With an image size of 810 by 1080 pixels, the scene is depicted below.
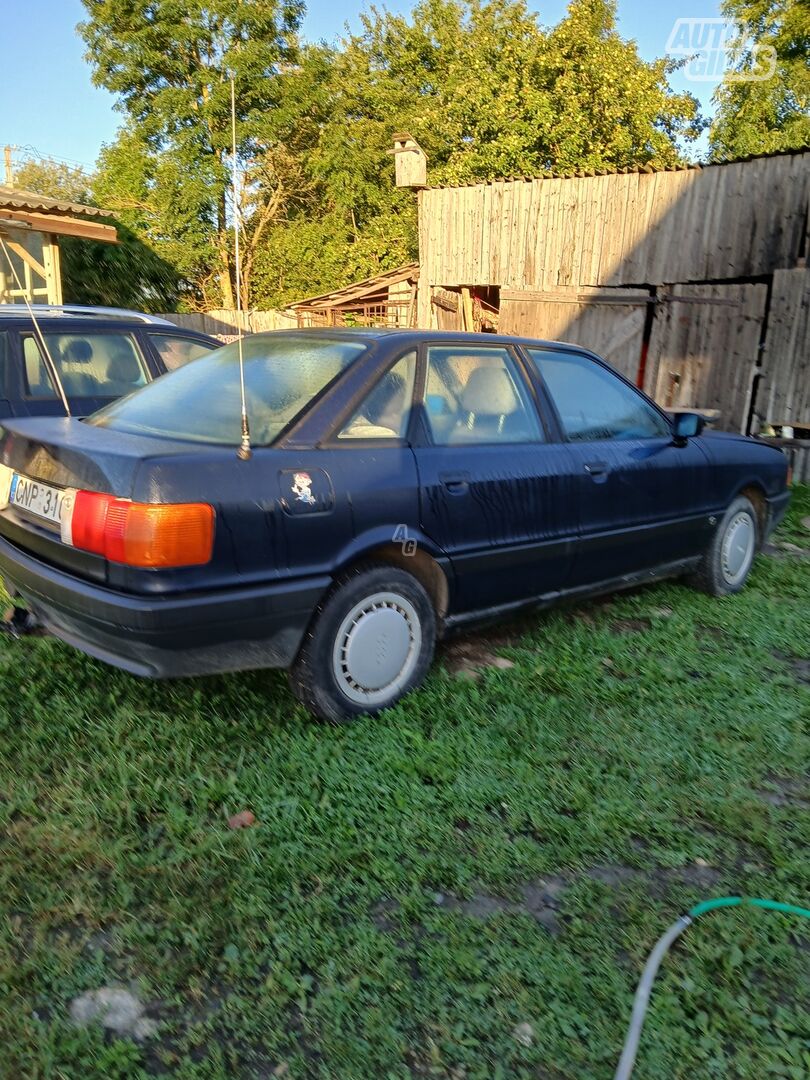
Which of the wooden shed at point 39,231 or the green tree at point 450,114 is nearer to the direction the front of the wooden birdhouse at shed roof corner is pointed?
the wooden shed

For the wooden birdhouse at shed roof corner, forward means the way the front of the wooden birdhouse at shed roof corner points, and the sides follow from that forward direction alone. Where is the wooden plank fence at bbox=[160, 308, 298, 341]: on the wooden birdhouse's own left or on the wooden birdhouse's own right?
on the wooden birdhouse's own right

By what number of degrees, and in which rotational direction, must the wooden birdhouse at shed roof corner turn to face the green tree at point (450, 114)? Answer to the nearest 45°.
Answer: approximately 135° to its right

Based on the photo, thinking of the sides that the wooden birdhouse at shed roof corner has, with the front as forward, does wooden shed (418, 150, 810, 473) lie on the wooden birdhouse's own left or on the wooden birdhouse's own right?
on the wooden birdhouse's own left

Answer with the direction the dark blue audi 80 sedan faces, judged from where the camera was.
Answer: facing away from the viewer and to the right of the viewer

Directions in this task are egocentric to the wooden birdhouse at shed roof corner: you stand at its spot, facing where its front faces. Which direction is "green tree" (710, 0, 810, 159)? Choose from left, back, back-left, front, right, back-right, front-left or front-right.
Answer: back

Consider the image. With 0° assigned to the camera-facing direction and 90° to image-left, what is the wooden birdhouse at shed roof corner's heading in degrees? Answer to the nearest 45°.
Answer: approximately 45°

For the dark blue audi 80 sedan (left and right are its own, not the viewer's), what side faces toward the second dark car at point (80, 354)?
left

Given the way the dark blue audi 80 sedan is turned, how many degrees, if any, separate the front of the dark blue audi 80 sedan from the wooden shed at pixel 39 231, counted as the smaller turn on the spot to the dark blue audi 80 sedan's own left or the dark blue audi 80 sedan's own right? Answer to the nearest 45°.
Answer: approximately 90° to the dark blue audi 80 sedan's own left

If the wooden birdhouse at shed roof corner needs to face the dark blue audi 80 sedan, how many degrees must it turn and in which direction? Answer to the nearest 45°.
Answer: approximately 45° to its left

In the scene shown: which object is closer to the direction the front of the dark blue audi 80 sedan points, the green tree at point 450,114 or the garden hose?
the green tree

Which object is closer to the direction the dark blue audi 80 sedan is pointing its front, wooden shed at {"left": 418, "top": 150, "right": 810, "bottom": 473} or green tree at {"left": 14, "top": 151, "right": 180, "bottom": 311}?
the wooden shed

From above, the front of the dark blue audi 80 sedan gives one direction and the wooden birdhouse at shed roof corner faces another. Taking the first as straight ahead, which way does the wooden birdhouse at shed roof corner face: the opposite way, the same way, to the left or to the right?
the opposite way

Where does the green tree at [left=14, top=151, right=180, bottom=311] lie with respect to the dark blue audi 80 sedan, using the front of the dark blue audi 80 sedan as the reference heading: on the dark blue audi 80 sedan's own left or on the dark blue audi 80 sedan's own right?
on the dark blue audi 80 sedan's own left
